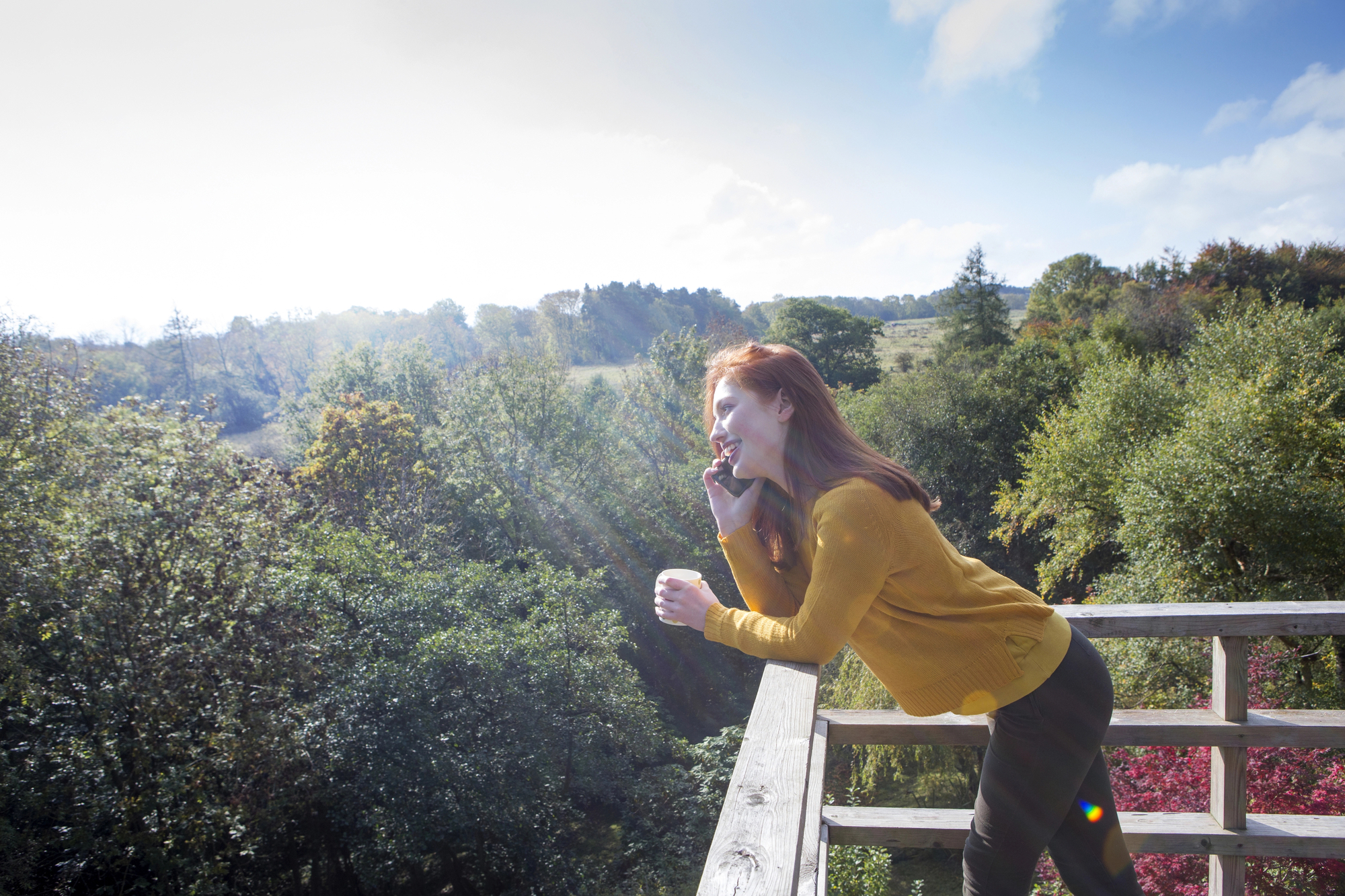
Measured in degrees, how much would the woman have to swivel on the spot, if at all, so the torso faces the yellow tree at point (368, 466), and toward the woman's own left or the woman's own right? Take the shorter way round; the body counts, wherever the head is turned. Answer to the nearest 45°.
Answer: approximately 45° to the woman's own right

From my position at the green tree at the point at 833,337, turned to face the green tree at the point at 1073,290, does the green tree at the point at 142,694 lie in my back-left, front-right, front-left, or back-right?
back-right

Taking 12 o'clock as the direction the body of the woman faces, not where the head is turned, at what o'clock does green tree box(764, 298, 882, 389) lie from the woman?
The green tree is roughly at 3 o'clock from the woman.

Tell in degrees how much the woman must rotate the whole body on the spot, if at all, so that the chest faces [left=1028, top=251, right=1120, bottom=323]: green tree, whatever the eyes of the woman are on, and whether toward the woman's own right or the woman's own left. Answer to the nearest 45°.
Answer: approximately 90° to the woman's own right

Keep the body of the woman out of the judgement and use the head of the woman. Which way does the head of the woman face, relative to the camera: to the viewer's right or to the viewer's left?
to the viewer's left

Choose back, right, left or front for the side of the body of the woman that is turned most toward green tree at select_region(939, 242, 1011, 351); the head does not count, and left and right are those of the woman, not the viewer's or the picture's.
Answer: right

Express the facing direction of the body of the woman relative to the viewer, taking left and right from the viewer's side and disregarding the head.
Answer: facing to the left of the viewer

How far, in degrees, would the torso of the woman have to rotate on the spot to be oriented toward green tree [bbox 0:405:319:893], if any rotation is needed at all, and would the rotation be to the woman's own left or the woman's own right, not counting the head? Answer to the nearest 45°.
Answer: approximately 45° to the woman's own right

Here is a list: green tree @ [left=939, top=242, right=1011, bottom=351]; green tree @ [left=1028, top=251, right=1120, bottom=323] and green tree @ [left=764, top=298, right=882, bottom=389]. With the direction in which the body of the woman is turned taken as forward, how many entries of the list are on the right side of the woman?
3
